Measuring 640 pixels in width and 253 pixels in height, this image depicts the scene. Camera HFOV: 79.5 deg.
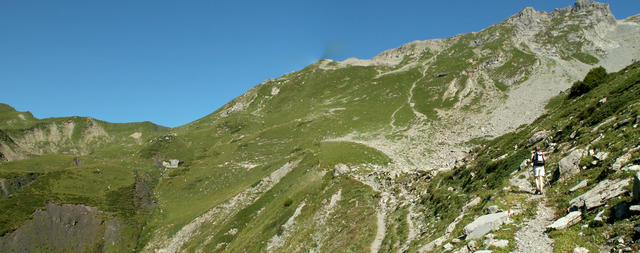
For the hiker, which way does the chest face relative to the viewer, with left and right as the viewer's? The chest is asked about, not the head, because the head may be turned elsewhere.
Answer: facing away from the viewer

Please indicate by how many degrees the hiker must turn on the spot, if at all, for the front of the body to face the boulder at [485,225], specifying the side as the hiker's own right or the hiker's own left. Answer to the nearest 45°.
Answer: approximately 135° to the hiker's own left

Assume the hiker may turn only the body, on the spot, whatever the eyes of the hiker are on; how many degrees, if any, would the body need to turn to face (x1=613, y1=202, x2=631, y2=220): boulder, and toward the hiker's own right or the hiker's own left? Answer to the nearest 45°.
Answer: approximately 180°

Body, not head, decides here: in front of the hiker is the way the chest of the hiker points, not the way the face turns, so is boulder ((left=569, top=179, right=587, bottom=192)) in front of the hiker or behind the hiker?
behind

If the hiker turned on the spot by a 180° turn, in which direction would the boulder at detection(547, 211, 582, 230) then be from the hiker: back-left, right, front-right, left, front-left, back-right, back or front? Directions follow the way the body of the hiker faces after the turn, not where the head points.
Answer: front

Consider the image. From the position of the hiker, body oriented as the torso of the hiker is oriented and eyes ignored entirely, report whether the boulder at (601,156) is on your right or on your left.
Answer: on your right

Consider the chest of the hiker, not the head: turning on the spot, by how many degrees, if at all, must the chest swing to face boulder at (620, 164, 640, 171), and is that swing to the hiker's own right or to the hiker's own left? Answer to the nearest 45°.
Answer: approximately 135° to the hiker's own right

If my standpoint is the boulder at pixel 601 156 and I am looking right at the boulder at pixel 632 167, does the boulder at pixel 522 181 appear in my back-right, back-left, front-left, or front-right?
back-right

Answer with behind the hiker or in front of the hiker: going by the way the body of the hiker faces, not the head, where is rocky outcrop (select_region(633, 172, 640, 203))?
behind

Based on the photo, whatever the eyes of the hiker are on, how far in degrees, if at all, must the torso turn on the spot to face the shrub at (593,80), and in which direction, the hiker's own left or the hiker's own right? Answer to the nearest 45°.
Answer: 0° — they already face it

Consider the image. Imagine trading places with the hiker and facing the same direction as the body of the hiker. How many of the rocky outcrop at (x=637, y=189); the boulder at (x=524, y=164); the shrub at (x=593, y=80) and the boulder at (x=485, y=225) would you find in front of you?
2

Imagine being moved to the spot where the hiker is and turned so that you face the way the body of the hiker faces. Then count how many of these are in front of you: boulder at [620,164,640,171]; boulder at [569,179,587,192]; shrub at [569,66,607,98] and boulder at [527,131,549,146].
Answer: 2
